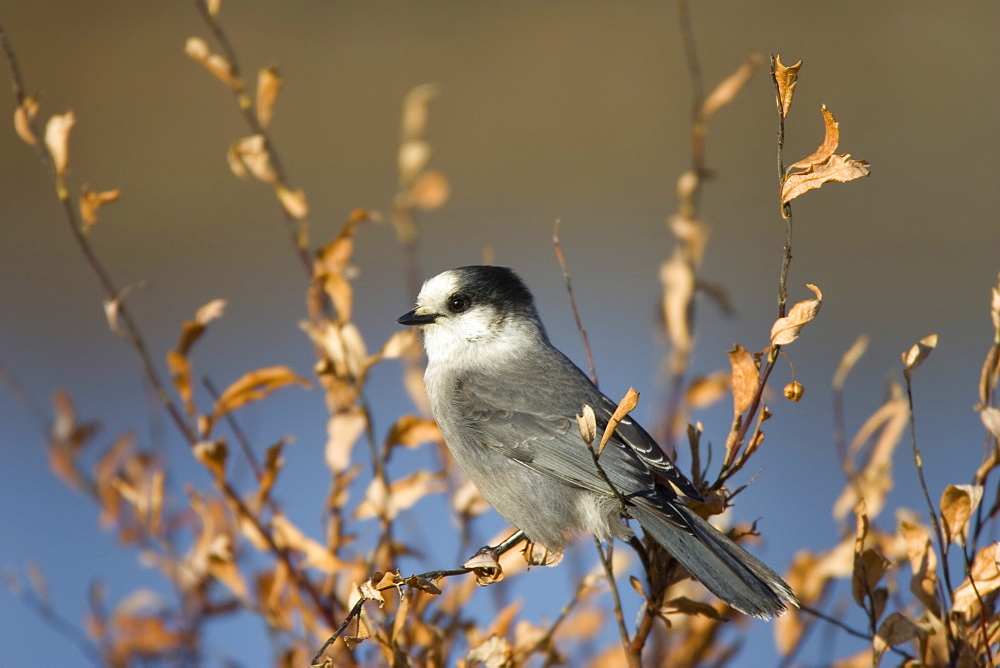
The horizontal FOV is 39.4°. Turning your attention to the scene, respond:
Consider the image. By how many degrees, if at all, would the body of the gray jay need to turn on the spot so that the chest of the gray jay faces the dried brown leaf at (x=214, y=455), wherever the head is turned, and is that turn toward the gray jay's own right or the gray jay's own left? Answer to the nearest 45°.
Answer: approximately 45° to the gray jay's own left

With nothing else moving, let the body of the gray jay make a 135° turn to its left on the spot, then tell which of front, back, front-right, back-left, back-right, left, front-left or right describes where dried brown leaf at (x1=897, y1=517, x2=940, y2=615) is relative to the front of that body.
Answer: front

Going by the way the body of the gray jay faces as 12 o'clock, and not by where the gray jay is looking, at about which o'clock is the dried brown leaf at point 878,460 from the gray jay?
The dried brown leaf is roughly at 7 o'clock from the gray jay.

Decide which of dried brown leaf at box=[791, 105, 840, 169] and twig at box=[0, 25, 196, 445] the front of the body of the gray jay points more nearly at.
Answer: the twig

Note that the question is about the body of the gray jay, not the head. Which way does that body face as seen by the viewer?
to the viewer's left

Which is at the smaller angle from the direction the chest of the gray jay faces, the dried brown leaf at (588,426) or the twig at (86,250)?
the twig

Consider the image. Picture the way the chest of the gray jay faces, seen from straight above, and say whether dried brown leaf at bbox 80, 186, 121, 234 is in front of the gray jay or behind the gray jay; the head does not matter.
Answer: in front

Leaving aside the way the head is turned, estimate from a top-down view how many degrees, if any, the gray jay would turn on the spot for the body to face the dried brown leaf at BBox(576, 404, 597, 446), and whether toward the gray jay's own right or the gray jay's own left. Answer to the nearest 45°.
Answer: approximately 90° to the gray jay's own left
